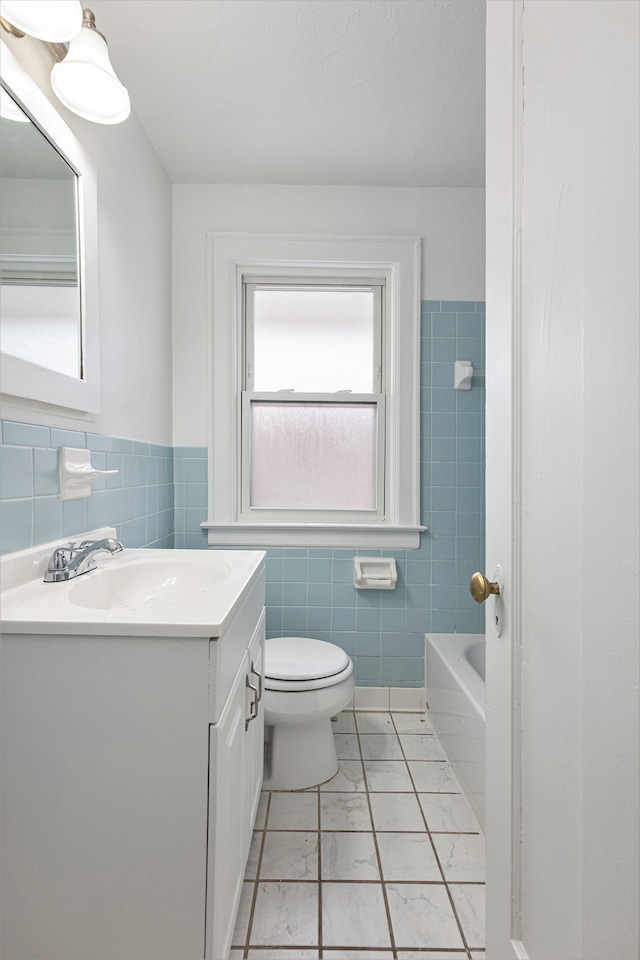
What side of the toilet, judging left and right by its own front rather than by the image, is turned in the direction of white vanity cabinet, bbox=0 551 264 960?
right

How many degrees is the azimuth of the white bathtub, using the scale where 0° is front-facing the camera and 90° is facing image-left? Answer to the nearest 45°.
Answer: approximately 90°

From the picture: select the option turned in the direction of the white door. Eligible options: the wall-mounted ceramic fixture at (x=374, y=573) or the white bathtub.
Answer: the wall-mounted ceramic fixture

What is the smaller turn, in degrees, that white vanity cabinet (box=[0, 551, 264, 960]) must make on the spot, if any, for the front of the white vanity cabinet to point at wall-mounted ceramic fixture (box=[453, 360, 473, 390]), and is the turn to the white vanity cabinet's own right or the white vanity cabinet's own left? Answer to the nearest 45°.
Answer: approximately 45° to the white vanity cabinet's own left

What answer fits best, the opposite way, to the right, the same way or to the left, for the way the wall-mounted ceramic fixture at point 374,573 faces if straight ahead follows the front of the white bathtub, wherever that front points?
to the left

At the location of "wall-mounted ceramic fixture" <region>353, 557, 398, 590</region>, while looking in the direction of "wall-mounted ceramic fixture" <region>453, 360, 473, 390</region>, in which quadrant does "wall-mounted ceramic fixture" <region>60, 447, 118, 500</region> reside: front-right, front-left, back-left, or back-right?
back-right

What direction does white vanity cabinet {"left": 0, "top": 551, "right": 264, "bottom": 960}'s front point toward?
to the viewer's right
